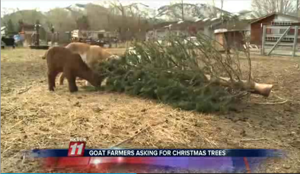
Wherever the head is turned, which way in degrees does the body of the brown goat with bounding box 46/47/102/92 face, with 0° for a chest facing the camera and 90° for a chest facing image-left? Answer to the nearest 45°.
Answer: approximately 270°

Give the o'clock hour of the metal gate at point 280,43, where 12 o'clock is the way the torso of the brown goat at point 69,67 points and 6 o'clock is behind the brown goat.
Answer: The metal gate is roughly at 11 o'clock from the brown goat.

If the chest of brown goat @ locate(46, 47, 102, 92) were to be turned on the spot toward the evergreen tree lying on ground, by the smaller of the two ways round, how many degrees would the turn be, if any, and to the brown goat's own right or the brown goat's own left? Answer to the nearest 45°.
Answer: approximately 45° to the brown goat's own right
